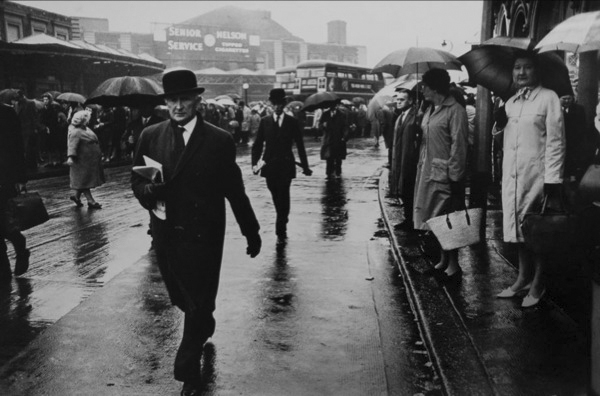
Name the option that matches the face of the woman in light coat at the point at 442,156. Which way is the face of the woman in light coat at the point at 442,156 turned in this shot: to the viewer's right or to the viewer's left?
to the viewer's left

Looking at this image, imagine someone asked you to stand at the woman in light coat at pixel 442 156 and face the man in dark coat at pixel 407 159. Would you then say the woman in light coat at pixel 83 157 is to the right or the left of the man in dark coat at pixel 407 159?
left

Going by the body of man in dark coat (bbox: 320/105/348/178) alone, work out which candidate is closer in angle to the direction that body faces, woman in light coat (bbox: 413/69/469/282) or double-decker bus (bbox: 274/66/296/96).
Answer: the woman in light coat

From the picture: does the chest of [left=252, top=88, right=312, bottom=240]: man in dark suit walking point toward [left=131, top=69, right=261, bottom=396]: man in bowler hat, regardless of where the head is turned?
yes

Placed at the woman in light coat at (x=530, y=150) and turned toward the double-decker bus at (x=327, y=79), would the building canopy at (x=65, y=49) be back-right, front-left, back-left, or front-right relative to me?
front-left

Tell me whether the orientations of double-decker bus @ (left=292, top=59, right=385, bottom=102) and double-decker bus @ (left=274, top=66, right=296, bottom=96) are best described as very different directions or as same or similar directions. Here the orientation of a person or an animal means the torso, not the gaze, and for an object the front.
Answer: same or similar directions

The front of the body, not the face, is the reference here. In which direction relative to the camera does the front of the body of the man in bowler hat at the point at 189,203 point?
toward the camera

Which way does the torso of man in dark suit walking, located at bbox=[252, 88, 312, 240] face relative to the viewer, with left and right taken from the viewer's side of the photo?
facing the viewer
